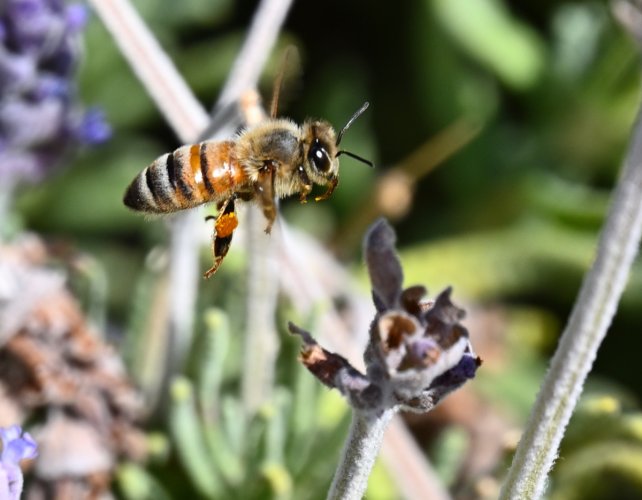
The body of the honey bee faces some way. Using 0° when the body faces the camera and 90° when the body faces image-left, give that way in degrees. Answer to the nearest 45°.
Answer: approximately 270°
